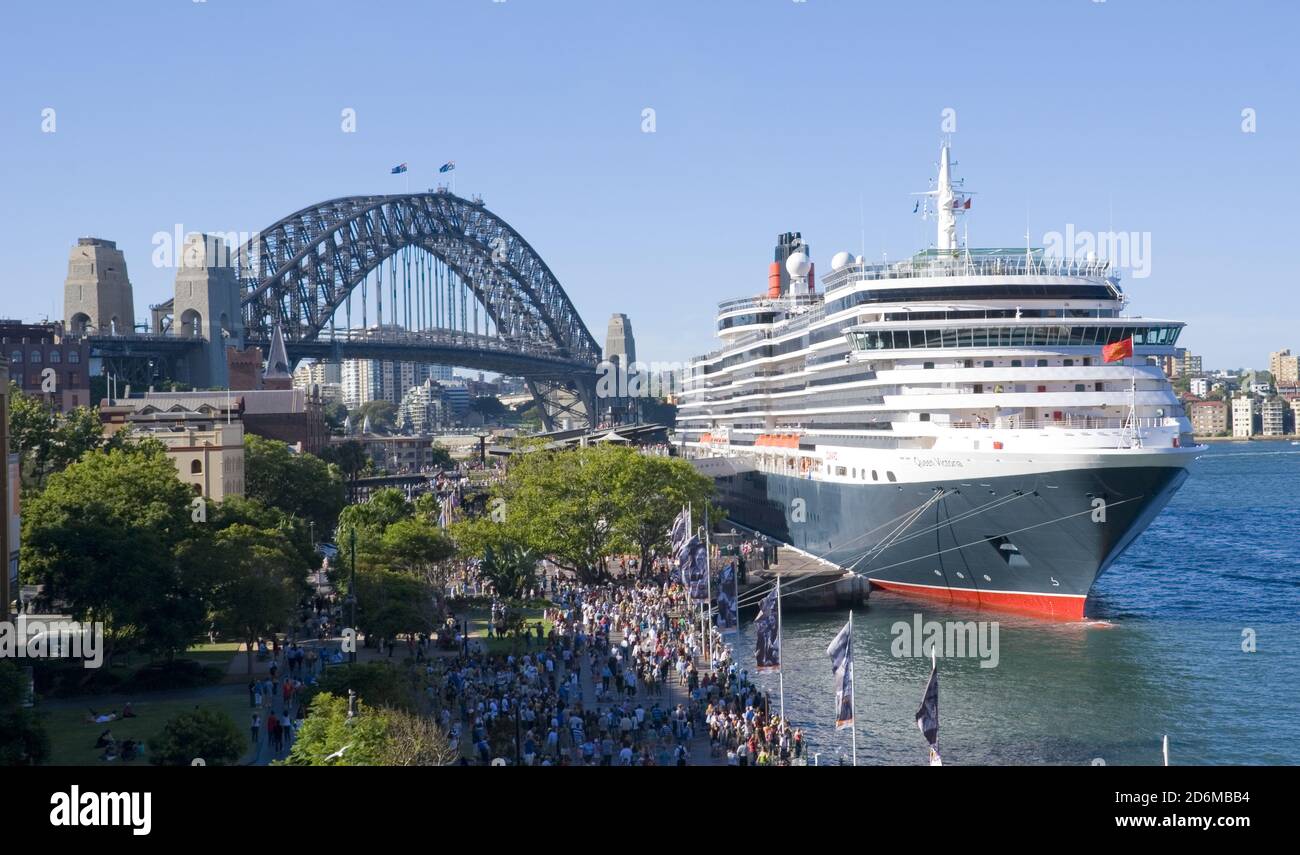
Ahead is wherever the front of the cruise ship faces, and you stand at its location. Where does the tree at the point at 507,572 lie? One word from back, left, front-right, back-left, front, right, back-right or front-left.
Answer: back-right

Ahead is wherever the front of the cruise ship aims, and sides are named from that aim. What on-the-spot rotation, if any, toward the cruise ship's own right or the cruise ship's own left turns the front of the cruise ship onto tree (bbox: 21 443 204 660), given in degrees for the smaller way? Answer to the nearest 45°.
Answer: approximately 90° to the cruise ship's own right

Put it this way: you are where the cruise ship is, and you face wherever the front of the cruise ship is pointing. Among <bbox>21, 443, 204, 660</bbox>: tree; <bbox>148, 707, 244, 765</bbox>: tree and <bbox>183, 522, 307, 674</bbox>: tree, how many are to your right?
3

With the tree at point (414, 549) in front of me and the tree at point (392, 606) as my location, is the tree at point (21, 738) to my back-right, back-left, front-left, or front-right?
back-left

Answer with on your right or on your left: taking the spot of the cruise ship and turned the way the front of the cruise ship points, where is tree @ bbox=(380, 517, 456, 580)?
on your right

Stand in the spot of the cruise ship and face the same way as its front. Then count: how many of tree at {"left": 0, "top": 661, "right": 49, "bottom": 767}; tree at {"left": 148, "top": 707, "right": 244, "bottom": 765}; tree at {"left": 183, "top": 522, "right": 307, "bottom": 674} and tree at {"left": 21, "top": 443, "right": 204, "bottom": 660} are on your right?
4

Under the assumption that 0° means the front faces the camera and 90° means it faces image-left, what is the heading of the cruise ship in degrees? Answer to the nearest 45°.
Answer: approximately 315°

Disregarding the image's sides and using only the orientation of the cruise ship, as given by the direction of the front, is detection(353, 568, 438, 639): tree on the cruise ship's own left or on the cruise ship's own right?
on the cruise ship's own right

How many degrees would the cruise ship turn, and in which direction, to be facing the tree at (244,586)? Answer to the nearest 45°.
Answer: approximately 90° to its right
